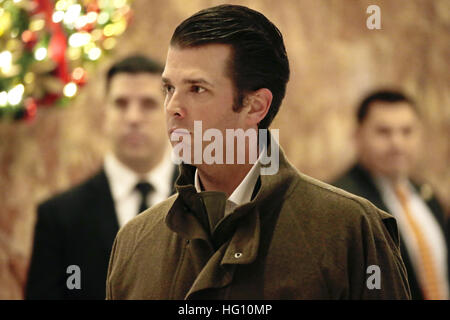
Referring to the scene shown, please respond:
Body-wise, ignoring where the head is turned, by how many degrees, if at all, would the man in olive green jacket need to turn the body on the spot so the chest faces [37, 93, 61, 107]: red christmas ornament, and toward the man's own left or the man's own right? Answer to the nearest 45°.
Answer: approximately 90° to the man's own right

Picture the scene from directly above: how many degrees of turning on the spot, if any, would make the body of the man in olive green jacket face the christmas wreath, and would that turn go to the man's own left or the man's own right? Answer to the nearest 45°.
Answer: approximately 90° to the man's own right

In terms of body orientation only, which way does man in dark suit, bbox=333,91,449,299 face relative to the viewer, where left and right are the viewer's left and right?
facing the viewer and to the right of the viewer

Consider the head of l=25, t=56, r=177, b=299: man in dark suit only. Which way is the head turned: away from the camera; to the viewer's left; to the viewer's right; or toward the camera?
toward the camera

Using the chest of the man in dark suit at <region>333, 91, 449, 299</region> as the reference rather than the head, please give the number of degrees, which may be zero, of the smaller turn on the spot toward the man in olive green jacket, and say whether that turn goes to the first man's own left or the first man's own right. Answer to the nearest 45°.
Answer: approximately 45° to the first man's own right

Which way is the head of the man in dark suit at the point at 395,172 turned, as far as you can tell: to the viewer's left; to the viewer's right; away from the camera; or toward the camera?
toward the camera

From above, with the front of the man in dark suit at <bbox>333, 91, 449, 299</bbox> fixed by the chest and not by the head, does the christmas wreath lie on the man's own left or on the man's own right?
on the man's own right

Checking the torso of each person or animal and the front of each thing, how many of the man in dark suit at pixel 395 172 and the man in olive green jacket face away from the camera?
0

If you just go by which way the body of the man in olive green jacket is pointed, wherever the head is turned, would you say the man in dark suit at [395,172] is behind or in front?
behind

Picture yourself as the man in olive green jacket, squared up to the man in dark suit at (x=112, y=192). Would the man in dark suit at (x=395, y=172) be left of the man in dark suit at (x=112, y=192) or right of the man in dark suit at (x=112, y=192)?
right
